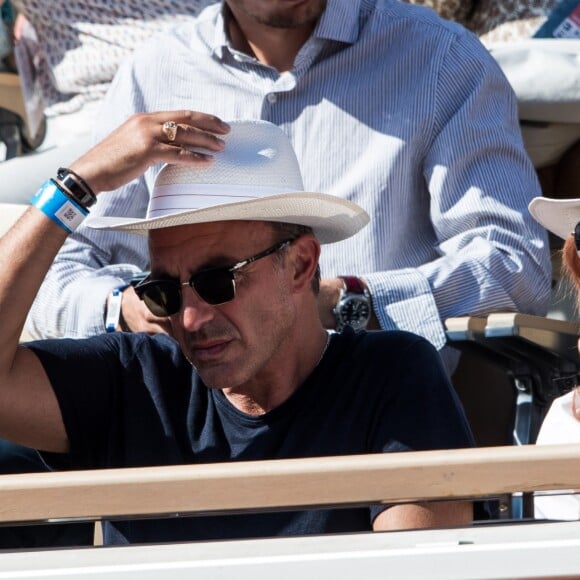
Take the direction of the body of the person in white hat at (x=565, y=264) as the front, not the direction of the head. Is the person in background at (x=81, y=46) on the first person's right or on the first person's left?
on the first person's right

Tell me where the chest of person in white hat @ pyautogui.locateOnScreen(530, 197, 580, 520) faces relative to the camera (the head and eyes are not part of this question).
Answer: toward the camera

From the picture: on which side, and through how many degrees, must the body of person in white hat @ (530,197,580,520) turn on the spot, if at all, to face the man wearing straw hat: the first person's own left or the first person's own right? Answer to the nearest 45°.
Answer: approximately 45° to the first person's own right

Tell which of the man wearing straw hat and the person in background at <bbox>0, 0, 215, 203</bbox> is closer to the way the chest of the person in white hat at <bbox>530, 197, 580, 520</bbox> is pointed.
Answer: the man wearing straw hat

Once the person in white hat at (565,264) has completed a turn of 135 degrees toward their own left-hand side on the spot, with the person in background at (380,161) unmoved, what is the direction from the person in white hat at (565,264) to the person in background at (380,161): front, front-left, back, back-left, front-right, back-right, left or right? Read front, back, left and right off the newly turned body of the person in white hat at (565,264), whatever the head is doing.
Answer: left
